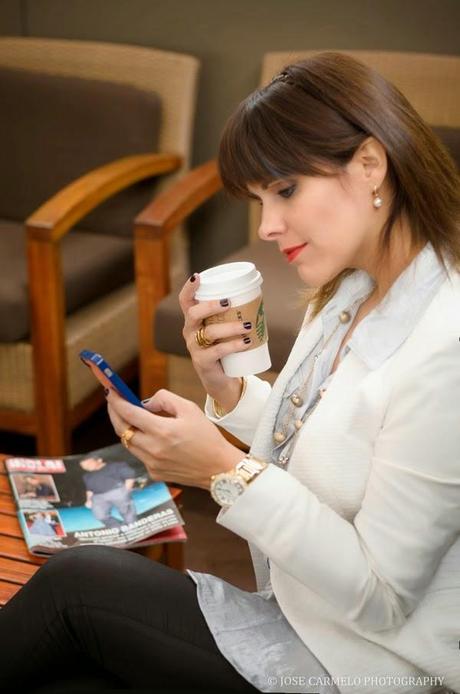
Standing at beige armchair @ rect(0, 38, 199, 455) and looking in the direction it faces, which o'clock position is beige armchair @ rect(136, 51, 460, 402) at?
beige armchair @ rect(136, 51, 460, 402) is roughly at 9 o'clock from beige armchair @ rect(0, 38, 199, 455).

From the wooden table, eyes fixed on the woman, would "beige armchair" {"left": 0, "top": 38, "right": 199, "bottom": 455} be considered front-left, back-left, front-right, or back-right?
back-left

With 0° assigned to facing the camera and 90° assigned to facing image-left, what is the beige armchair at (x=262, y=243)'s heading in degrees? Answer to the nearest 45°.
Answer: approximately 45°

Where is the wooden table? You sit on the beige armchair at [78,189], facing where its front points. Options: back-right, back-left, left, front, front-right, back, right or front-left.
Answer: front-left

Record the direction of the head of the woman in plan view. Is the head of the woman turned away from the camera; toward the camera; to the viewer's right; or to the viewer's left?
to the viewer's left

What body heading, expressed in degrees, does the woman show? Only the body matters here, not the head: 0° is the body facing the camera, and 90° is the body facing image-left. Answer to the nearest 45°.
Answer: approximately 90°

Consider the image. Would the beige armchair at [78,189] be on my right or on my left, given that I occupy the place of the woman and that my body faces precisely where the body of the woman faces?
on my right

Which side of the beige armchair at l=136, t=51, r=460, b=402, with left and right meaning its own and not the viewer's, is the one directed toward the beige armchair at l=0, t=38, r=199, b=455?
right

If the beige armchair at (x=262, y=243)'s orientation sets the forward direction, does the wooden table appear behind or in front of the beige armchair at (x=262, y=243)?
in front

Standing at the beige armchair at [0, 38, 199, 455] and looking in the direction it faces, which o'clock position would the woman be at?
The woman is roughly at 10 o'clock from the beige armchair.

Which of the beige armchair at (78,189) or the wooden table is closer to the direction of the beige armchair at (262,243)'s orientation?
the wooden table
